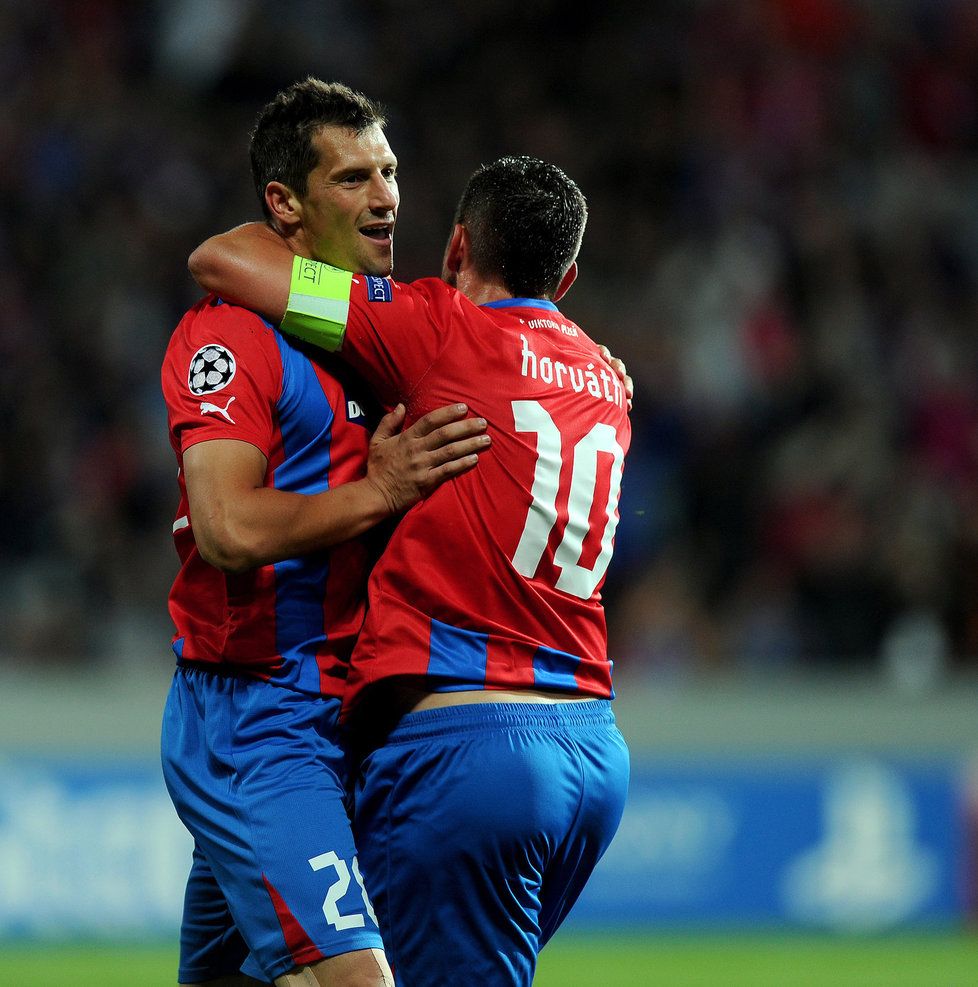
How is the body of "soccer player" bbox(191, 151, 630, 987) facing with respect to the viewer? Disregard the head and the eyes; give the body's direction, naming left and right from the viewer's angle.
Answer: facing away from the viewer and to the left of the viewer

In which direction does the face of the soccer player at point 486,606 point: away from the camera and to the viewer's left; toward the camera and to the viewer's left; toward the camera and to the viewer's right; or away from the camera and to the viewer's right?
away from the camera and to the viewer's left
